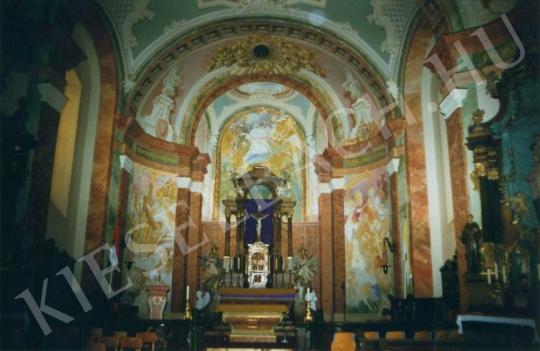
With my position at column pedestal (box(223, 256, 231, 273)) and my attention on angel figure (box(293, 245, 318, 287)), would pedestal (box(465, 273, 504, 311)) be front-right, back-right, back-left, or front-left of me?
front-right

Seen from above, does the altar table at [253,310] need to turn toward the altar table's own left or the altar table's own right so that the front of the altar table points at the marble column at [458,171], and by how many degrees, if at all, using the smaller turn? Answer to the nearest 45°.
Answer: approximately 45° to the altar table's own left

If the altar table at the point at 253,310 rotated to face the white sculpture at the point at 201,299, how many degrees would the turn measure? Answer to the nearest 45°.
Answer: approximately 135° to its right

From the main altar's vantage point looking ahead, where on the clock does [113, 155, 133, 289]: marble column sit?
The marble column is roughly at 1 o'clock from the main altar.

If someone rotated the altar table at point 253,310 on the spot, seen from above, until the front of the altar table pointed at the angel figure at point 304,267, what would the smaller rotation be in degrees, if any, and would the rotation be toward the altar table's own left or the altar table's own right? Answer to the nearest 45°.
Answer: approximately 135° to the altar table's own left

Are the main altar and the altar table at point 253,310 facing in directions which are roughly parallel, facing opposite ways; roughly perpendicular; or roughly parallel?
roughly parallel

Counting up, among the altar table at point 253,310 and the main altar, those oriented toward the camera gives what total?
2

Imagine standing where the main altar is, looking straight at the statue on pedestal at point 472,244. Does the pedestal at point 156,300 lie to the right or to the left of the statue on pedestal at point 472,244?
right

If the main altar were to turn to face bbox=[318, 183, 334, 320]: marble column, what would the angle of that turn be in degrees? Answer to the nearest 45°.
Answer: approximately 45° to its left

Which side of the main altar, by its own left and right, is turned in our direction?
front

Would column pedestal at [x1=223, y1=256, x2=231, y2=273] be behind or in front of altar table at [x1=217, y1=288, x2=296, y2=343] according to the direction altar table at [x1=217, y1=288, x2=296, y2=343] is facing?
behind

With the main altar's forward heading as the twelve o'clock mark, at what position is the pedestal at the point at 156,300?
The pedestal is roughly at 1 o'clock from the main altar.

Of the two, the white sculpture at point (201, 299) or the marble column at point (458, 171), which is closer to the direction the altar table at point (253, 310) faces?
the marble column

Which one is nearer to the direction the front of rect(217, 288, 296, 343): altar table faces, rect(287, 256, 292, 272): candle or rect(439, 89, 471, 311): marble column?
the marble column

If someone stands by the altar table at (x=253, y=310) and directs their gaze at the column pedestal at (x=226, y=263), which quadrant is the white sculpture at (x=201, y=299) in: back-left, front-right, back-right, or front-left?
front-left
